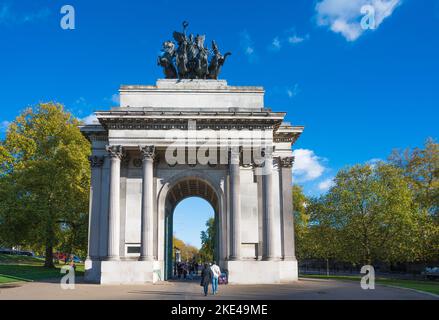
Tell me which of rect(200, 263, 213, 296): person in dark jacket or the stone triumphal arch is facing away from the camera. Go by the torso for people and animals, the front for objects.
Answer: the person in dark jacket

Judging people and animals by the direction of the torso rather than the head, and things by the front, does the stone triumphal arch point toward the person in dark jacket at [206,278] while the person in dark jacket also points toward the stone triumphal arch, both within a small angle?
yes

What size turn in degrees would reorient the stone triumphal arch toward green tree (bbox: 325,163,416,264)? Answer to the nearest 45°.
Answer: approximately 135° to its left

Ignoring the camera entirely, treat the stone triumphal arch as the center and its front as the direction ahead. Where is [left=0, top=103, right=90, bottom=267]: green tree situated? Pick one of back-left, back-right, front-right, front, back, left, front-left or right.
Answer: back-right

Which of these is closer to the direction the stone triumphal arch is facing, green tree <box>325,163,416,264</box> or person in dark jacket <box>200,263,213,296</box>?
the person in dark jacket

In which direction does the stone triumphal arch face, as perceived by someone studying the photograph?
facing the viewer

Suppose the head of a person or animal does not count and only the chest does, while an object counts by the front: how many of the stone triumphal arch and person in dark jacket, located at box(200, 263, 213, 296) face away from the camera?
1

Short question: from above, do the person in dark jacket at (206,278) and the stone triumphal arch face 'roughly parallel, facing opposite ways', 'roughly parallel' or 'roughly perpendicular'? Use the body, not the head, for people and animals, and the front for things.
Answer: roughly parallel, facing opposite ways

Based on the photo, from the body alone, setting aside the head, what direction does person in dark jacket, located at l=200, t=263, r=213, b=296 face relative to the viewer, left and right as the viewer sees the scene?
facing away from the viewer

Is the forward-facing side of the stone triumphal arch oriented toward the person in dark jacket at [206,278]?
yes

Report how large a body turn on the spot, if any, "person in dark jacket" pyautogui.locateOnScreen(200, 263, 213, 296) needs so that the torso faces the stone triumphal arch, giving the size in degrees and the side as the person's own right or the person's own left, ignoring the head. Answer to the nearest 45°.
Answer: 0° — they already face it

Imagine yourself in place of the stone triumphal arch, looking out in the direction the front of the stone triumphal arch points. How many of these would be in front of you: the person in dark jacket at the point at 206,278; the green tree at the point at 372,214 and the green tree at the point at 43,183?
1

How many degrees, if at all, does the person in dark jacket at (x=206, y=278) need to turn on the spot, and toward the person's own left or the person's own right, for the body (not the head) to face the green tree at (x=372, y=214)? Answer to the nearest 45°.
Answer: approximately 45° to the person's own right
